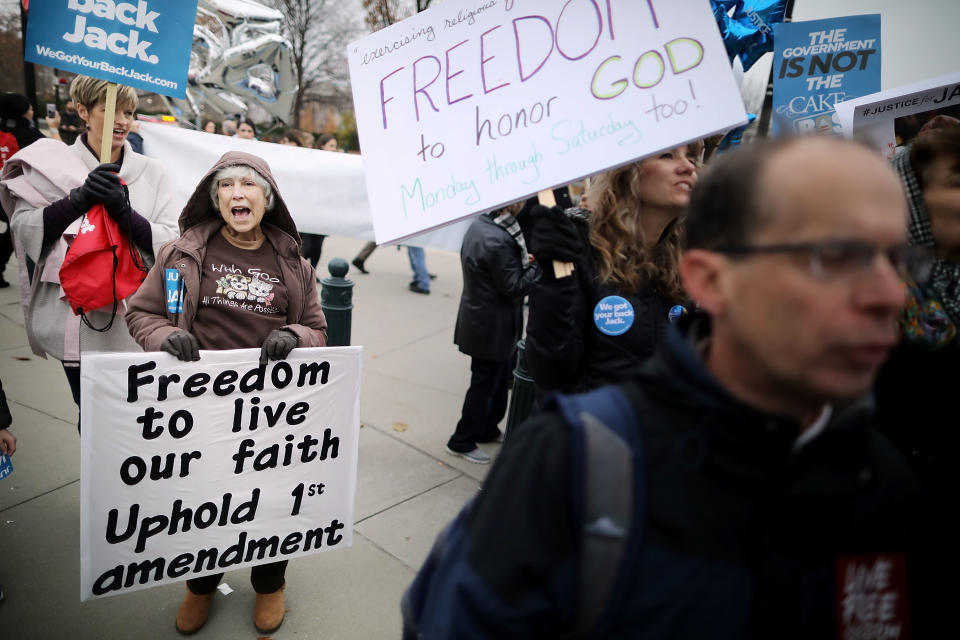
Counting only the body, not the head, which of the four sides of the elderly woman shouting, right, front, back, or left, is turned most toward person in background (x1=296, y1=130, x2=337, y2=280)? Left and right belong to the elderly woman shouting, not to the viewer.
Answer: back

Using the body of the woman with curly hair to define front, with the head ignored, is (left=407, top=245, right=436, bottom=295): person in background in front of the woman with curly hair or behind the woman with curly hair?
behind

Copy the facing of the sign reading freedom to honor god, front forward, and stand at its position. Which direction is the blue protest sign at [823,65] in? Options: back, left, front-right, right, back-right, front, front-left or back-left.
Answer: back-left

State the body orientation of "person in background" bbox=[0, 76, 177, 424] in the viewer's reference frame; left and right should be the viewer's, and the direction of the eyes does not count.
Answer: facing the viewer and to the right of the viewer

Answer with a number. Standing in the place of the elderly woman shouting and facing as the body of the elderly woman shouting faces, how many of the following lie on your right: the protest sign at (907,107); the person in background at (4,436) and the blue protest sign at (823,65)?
1

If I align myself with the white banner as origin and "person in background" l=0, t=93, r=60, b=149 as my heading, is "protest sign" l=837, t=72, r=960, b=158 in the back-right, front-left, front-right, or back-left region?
back-left

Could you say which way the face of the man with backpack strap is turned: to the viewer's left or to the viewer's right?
to the viewer's right

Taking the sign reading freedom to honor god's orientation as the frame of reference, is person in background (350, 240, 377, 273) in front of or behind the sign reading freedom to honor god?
behind

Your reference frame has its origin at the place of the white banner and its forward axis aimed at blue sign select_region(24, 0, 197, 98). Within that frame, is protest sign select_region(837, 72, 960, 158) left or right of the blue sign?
left

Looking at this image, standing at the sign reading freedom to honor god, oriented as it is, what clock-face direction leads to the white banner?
The white banner is roughly at 5 o'clock from the sign reading freedom to honor god.

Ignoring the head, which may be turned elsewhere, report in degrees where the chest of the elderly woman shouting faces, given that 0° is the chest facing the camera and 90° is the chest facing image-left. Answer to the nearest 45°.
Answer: approximately 0°
